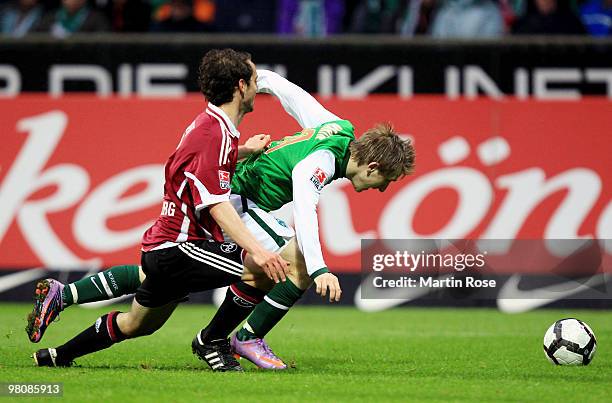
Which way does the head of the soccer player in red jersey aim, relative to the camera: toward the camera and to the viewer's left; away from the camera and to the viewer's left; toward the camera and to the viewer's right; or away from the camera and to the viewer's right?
away from the camera and to the viewer's right

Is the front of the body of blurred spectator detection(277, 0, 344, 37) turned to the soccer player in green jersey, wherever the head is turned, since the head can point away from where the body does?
yes

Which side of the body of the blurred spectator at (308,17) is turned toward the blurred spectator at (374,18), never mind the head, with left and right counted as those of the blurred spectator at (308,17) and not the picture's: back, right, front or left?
left

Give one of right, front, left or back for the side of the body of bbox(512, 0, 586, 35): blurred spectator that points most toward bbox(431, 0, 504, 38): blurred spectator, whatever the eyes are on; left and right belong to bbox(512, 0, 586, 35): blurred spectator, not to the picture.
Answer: right

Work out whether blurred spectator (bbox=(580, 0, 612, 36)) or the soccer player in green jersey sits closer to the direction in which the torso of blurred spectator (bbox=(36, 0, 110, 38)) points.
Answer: the soccer player in green jersey

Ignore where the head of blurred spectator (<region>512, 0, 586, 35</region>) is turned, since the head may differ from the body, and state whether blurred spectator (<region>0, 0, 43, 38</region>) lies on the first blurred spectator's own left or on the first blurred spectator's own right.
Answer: on the first blurred spectator's own right

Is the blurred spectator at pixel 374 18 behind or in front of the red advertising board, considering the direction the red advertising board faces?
behind

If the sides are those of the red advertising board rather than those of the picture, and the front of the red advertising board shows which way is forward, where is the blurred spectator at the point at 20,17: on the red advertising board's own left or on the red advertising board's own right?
on the red advertising board's own right

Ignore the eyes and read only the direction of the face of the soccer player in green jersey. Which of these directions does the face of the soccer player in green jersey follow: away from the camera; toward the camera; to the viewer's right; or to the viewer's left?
to the viewer's right
